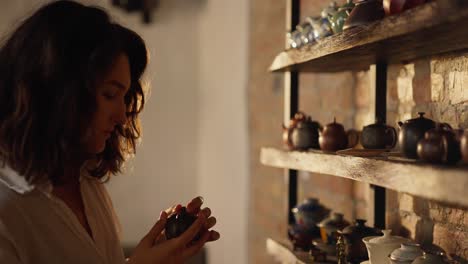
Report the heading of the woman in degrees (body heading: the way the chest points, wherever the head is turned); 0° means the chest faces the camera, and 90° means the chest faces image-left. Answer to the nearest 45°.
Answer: approximately 315°

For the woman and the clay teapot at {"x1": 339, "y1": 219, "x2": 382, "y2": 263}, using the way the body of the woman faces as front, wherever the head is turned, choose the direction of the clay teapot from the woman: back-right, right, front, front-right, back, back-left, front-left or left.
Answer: front-left

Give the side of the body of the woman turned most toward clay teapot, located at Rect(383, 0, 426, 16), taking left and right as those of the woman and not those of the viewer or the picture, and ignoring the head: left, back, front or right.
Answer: front

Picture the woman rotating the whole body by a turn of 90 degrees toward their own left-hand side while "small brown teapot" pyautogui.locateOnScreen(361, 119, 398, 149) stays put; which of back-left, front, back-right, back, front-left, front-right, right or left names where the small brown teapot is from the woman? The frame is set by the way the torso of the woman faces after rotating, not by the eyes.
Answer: front-right

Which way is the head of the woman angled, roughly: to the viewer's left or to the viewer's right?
to the viewer's right

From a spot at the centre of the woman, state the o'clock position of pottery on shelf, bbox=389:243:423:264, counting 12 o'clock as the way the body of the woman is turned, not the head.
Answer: The pottery on shelf is roughly at 11 o'clock from the woman.

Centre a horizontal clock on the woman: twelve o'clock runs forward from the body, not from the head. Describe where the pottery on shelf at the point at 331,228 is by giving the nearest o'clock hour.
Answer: The pottery on shelf is roughly at 10 o'clock from the woman.

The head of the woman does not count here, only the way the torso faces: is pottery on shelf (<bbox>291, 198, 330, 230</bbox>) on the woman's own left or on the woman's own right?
on the woman's own left

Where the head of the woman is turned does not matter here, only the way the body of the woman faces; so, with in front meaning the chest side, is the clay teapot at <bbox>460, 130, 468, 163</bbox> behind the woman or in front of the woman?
in front

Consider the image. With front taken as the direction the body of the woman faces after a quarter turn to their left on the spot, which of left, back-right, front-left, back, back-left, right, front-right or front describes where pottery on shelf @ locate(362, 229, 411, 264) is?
front-right
